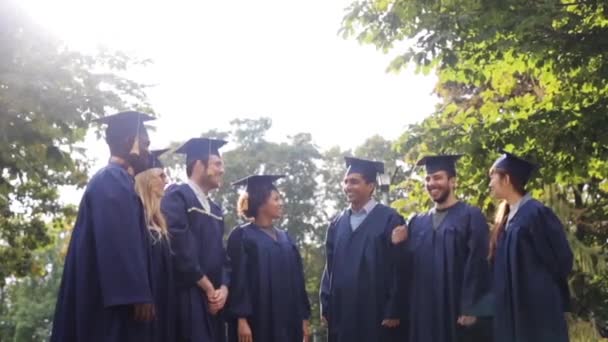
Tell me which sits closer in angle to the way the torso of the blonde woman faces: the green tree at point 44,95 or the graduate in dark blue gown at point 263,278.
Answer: the graduate in dark blue gown

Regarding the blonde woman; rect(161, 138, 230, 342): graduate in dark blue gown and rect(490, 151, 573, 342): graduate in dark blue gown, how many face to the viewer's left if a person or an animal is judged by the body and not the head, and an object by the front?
1

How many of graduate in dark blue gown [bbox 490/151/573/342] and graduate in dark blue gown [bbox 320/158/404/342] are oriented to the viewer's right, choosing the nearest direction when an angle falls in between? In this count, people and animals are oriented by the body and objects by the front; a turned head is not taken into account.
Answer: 0

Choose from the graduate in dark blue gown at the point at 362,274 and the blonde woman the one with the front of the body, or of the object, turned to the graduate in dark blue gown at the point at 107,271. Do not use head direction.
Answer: the graduate in dark blue gown at the point at 362,274

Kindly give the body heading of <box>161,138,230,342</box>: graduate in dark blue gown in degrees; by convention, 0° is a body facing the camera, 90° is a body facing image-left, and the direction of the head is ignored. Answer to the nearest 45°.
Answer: approximately 315°

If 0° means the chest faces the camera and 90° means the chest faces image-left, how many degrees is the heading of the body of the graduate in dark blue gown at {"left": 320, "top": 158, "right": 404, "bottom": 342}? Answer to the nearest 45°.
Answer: approximately 45°

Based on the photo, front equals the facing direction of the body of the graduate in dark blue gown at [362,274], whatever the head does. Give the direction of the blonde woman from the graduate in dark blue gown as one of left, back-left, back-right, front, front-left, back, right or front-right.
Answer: front

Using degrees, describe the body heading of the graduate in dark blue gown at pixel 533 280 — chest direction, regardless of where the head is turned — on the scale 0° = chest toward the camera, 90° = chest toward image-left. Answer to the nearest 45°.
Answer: approximately 90°

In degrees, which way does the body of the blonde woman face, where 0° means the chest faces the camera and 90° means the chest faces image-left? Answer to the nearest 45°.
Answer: approximately 270°

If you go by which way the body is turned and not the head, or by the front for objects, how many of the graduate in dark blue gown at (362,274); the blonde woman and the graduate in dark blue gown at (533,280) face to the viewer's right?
1
